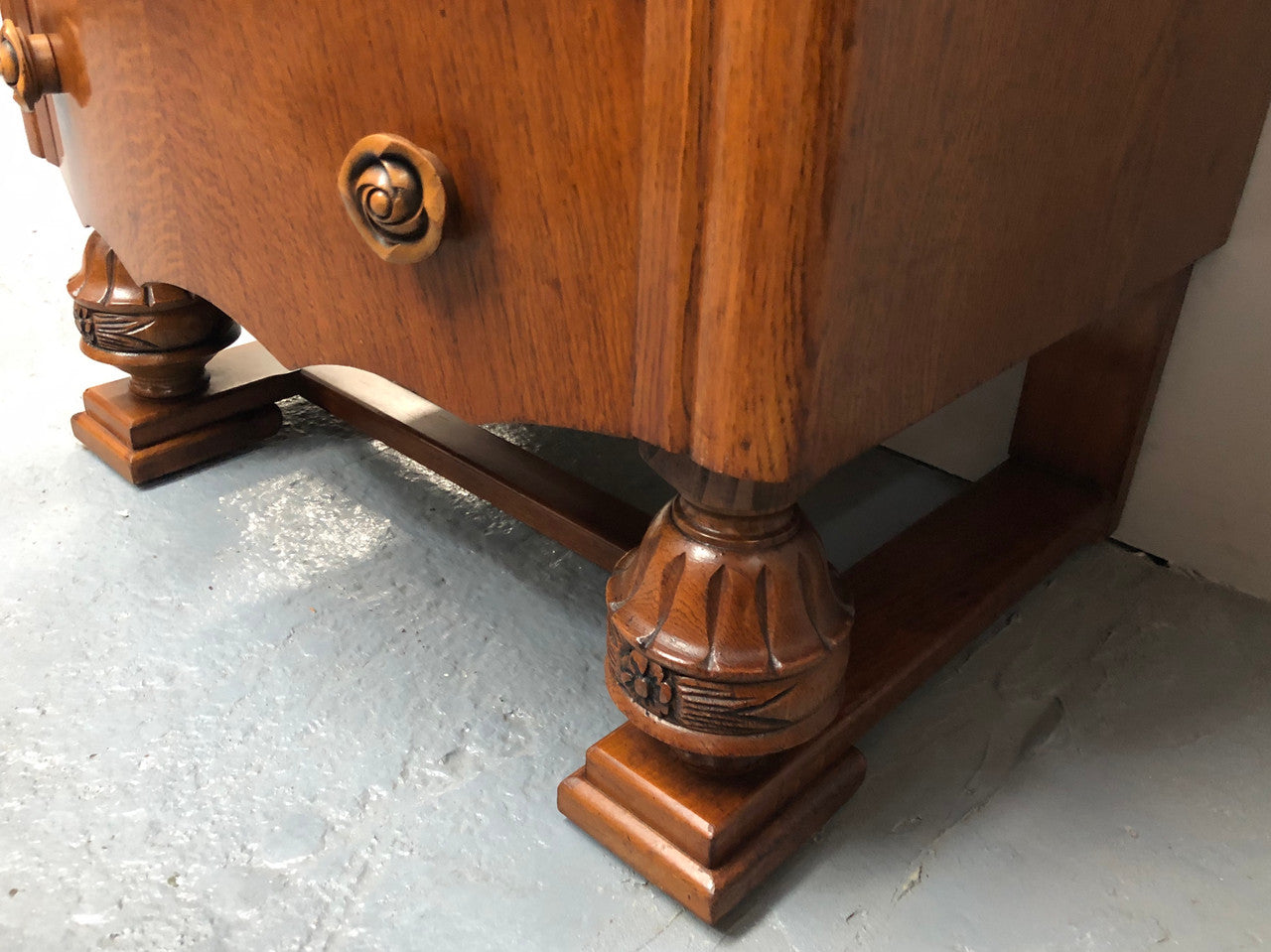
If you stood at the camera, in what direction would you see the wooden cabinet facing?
facing the viewer and to the left of the viewer
